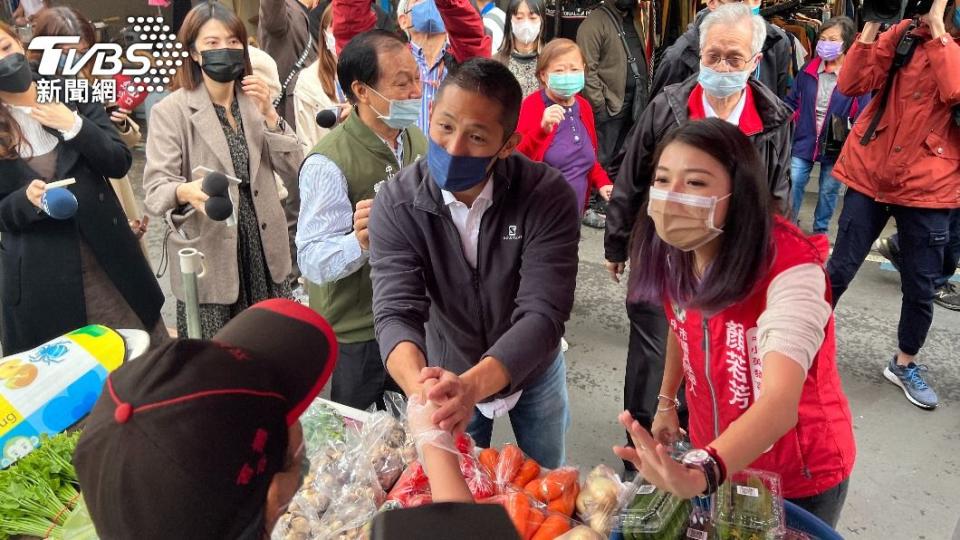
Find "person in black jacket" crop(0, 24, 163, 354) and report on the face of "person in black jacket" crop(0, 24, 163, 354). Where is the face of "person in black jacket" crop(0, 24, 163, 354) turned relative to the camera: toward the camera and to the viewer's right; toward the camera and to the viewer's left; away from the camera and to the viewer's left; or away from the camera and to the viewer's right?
toward the camera and to the viewer's right

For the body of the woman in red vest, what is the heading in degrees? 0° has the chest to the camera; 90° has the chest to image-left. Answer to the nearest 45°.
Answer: approximately 45°

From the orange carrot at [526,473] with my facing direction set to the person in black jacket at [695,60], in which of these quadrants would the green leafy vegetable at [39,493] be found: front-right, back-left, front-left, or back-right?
back-left

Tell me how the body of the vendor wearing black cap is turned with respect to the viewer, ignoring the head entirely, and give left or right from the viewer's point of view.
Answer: facing away from the viewer and to the right of the viewer

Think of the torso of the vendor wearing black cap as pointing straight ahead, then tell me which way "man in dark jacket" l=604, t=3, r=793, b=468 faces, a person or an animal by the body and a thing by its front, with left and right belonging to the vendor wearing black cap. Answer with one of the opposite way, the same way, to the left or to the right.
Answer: the opposite way

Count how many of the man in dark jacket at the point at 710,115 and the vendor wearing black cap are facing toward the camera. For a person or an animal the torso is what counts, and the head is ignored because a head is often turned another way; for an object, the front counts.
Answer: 1
